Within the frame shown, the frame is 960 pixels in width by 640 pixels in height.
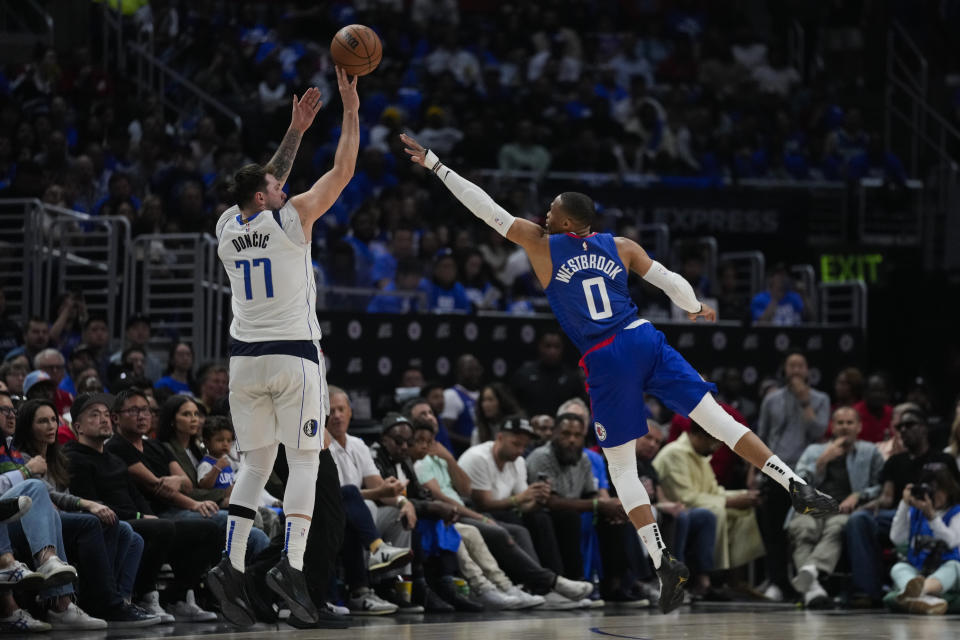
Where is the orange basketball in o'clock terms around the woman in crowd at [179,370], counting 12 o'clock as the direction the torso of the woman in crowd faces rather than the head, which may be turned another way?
The orange basketball is roughly at 1 o'clock from the woman in crowd.

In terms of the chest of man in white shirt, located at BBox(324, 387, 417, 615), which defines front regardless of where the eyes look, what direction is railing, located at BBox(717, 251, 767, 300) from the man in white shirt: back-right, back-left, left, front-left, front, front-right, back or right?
left

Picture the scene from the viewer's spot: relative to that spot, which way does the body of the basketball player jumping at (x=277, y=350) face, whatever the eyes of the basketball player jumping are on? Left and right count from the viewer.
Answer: facing away from the viewer and to the right of the viewer

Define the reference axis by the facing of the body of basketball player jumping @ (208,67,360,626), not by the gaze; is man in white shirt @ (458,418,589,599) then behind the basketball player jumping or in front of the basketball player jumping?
in front

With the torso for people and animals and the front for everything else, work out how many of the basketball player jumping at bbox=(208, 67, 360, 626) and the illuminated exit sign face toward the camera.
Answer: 1

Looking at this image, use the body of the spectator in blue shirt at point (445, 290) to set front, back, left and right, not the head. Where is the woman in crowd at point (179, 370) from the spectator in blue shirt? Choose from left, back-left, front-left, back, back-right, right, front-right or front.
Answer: front-right

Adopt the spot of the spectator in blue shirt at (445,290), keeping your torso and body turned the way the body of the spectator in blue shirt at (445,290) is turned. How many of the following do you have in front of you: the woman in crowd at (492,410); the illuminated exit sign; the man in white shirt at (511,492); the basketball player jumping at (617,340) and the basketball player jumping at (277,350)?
4

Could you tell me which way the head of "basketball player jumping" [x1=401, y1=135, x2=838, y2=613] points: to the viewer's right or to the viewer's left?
to the viewer's left

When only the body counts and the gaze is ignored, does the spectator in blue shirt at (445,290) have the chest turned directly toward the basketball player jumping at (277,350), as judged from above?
yes
